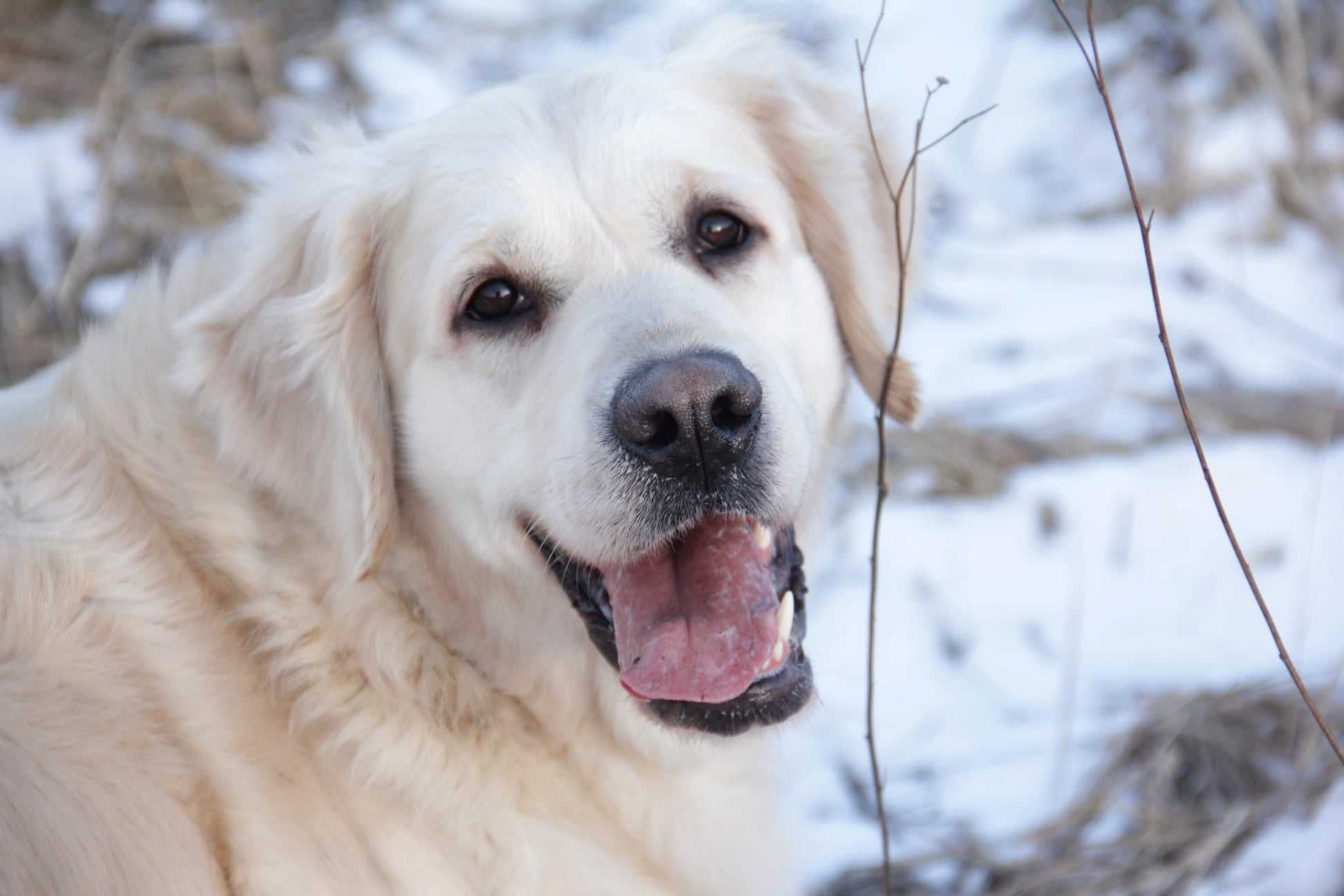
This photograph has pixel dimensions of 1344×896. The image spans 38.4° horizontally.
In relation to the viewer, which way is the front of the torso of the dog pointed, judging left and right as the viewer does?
facing the viewer and to the right of the viewer
